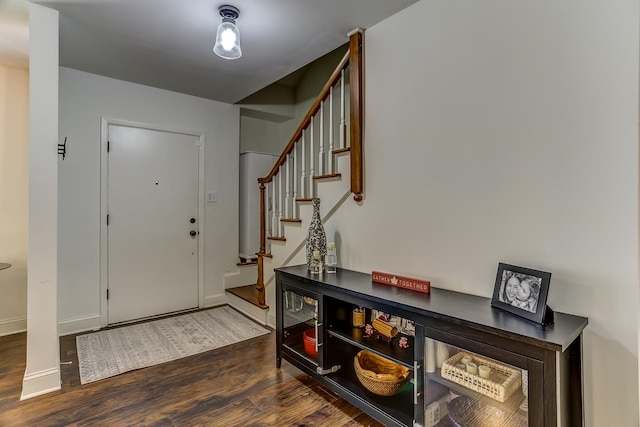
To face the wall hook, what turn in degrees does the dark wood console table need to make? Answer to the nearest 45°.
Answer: approximately 45° to its right

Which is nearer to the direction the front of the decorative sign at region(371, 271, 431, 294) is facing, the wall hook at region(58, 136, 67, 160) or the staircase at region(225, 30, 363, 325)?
the wall hook

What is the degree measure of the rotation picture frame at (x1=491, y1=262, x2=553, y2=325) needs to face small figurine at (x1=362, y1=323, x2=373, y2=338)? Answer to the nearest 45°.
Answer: approximately 45° to its right

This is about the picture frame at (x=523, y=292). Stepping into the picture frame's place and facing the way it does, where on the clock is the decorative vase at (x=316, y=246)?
The decorative vase is roughly at 2 o'clock from the picture frame.

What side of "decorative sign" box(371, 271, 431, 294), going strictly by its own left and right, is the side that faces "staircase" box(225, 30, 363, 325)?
right

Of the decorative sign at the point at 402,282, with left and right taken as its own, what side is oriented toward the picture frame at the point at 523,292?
left

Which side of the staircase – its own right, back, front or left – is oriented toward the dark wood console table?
back

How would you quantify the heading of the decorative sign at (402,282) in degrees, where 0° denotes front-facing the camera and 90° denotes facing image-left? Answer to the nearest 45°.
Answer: approximately 45°
